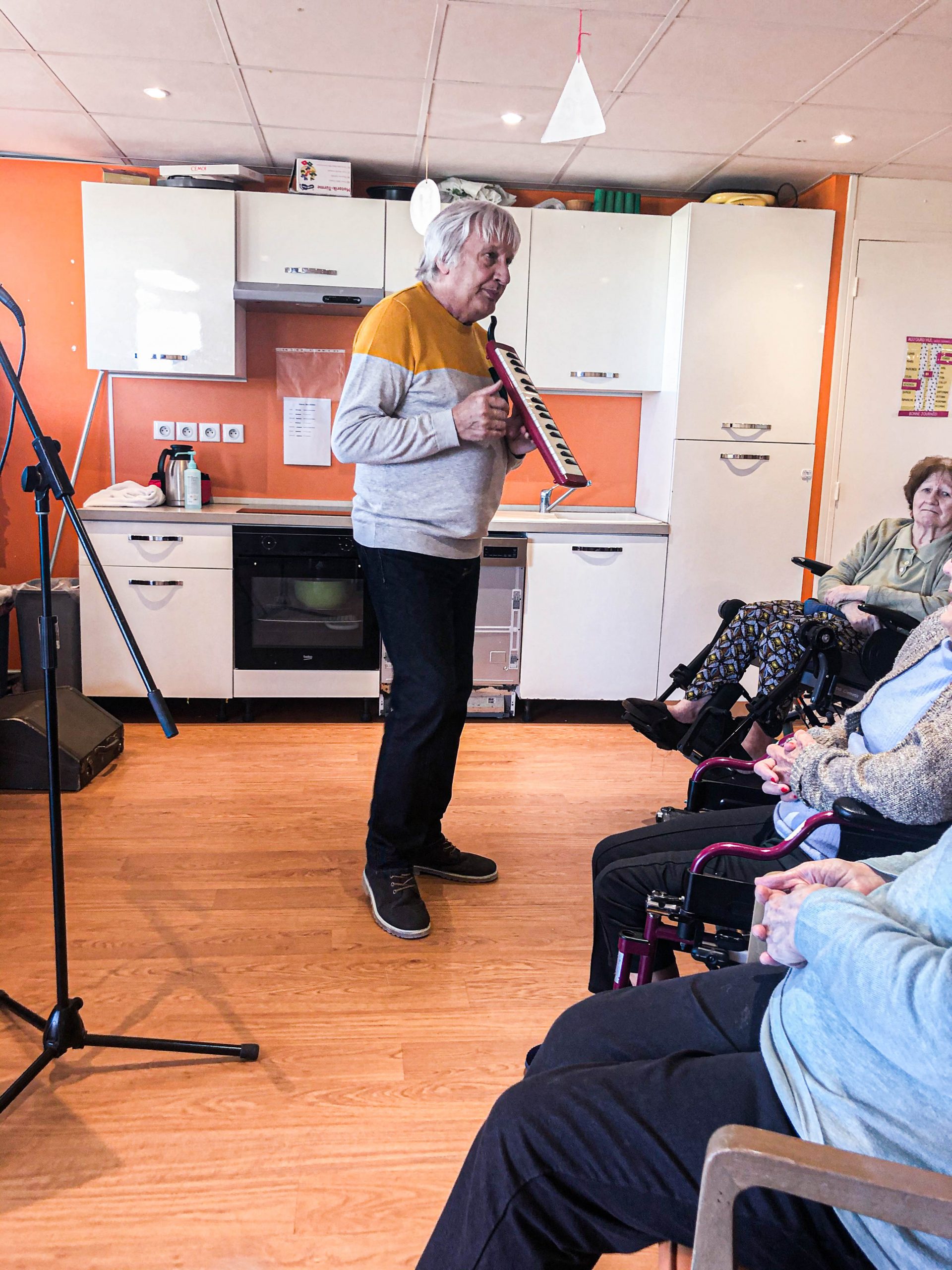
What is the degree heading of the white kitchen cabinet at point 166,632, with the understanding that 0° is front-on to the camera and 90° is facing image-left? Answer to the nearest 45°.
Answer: approximately 0°

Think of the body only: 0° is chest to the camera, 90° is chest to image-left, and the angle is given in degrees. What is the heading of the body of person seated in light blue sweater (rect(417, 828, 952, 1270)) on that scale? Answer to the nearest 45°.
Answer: approximately 90°

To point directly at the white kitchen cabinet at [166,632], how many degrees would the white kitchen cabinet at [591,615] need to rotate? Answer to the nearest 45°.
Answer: approximately 90° to its right

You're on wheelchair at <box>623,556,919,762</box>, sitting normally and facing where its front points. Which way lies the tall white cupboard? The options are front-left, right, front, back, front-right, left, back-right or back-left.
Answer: back-right

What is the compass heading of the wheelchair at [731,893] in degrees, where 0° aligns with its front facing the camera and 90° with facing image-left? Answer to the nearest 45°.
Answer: approximately 90°

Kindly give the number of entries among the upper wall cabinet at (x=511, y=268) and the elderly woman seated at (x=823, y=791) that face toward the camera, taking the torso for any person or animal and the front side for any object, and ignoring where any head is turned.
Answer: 1
